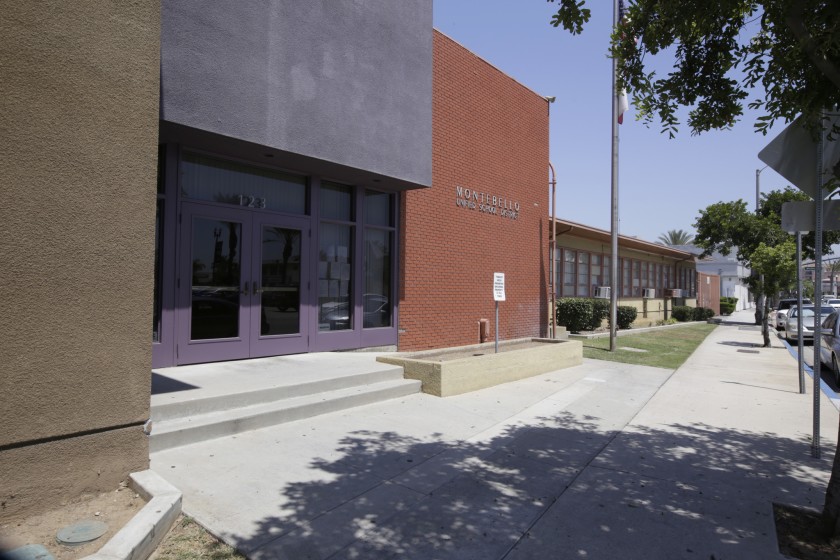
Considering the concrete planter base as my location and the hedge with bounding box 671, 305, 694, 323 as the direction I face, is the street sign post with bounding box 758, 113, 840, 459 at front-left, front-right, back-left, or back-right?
back-right

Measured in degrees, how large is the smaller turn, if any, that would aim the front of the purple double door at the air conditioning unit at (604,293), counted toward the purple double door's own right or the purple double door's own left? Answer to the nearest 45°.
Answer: approximately 90° to the purple double door's own left

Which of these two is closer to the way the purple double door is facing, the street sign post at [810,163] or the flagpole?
the street sign post

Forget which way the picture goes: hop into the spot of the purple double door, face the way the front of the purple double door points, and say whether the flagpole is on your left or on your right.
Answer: on your left

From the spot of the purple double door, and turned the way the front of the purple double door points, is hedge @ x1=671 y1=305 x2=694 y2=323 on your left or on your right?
on your left

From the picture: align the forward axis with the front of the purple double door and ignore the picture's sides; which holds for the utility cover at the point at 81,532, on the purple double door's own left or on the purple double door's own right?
on the purple double door's own right

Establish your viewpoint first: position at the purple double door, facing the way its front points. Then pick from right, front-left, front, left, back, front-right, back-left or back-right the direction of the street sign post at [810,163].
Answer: front

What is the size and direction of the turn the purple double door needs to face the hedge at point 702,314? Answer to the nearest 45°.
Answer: approximately 90° to its left

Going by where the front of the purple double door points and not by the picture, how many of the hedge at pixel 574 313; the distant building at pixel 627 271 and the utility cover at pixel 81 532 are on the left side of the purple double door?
2

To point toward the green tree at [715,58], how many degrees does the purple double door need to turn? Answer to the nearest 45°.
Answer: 0° — it already faces it

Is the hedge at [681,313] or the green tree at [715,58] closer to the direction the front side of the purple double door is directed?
the green tree

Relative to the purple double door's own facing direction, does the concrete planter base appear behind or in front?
in front

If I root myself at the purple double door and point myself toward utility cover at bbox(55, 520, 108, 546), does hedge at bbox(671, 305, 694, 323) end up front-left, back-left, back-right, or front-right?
back-left

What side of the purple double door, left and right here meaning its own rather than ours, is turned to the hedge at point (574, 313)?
left

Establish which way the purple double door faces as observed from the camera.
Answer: facing the viewer and to the right of the viewer

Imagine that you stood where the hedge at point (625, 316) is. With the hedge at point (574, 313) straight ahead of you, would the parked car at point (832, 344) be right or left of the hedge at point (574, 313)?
left

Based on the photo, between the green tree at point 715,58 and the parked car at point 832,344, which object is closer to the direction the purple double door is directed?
the green tree
